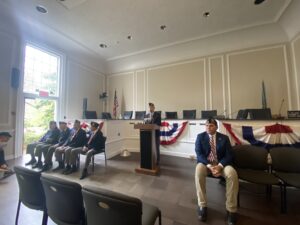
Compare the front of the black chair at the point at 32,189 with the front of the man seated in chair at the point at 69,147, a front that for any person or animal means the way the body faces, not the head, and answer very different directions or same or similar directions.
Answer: very different directions

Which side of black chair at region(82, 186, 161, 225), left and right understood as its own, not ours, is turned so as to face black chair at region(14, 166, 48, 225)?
left

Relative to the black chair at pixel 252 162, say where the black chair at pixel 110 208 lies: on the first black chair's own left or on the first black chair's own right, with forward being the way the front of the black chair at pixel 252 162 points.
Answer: on the first black chair's own right

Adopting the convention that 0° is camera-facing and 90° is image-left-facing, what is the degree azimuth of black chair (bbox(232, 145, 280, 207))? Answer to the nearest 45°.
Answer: approximately 315°

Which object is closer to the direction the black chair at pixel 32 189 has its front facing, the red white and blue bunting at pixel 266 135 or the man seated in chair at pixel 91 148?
the man seated in chair

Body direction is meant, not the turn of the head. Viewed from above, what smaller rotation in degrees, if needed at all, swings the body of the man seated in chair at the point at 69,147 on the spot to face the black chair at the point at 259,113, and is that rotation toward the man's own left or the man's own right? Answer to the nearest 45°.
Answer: approximately 90° to the man's own left

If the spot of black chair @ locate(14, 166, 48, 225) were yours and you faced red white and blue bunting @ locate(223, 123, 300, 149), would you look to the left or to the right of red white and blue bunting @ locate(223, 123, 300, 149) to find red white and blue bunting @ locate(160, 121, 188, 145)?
left
